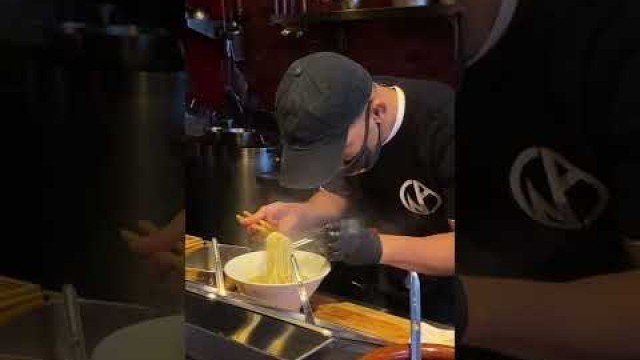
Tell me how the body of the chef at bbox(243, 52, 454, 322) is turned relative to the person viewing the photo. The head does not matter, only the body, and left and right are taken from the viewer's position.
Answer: facing the viewer and to the left of the viewer
